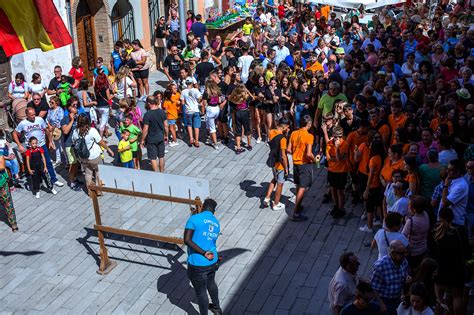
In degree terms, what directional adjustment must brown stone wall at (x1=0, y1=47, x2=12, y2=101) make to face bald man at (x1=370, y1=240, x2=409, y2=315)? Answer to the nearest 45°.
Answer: approximately 45° to its right

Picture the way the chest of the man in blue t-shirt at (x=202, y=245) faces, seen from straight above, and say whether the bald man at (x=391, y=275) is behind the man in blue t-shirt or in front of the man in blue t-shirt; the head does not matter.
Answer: behind

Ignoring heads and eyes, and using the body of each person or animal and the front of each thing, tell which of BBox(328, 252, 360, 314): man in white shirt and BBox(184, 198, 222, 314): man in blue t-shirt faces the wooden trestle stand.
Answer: the man in blue t-shirt

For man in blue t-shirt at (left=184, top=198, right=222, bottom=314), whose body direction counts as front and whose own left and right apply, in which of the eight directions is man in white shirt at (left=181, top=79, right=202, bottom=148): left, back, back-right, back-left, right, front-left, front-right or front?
front-right

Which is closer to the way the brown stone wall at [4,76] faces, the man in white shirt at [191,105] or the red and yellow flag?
the man in white shirt

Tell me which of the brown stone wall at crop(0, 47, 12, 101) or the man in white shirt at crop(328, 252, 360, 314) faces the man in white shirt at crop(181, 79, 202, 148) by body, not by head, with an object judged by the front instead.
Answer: the brown stone wall

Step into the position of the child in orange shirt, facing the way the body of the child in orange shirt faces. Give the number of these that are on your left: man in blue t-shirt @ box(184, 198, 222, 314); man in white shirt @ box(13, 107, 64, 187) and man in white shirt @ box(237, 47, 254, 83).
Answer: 1
